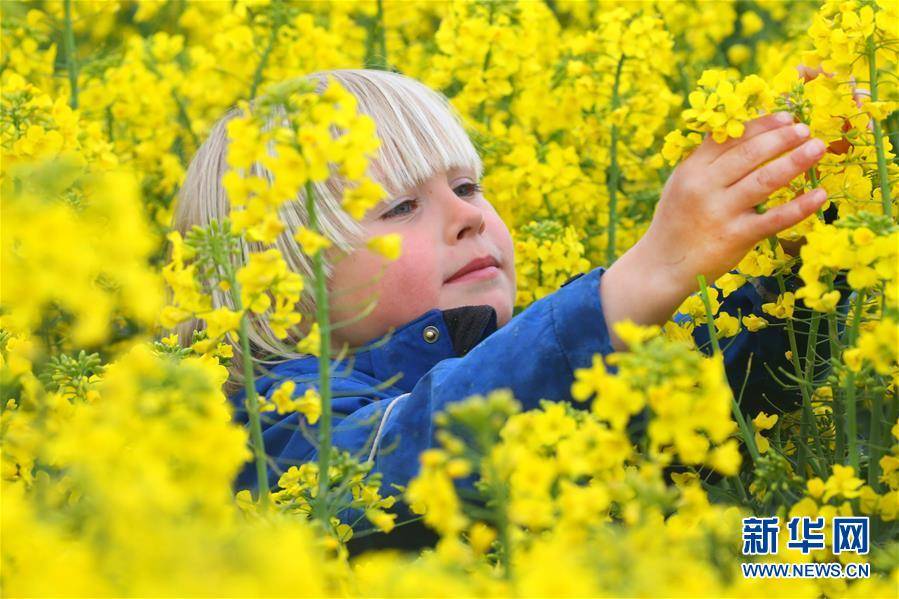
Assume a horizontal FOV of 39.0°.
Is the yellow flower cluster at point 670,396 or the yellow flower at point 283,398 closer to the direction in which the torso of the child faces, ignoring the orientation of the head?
the yellow flower cluster

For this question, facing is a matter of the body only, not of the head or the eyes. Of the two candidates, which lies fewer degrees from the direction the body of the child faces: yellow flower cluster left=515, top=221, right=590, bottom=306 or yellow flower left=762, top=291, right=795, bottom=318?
the yellow flower

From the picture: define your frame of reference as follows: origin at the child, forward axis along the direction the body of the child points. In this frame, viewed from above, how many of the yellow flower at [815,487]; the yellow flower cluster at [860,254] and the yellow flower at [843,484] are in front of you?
3

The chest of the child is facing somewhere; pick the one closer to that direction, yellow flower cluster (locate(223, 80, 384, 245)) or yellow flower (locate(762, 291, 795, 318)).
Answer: the yellow flower

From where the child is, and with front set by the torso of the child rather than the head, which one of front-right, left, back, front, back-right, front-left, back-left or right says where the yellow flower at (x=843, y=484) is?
front

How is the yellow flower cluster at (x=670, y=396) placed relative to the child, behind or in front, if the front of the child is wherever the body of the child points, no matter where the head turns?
in front

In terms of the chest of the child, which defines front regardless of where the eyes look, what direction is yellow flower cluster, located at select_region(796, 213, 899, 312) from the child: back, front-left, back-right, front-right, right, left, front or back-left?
front

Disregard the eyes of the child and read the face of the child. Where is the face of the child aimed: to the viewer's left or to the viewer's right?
to the viewer's right

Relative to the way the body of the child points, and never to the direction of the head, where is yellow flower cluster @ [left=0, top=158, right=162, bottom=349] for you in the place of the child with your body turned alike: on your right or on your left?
on your right
